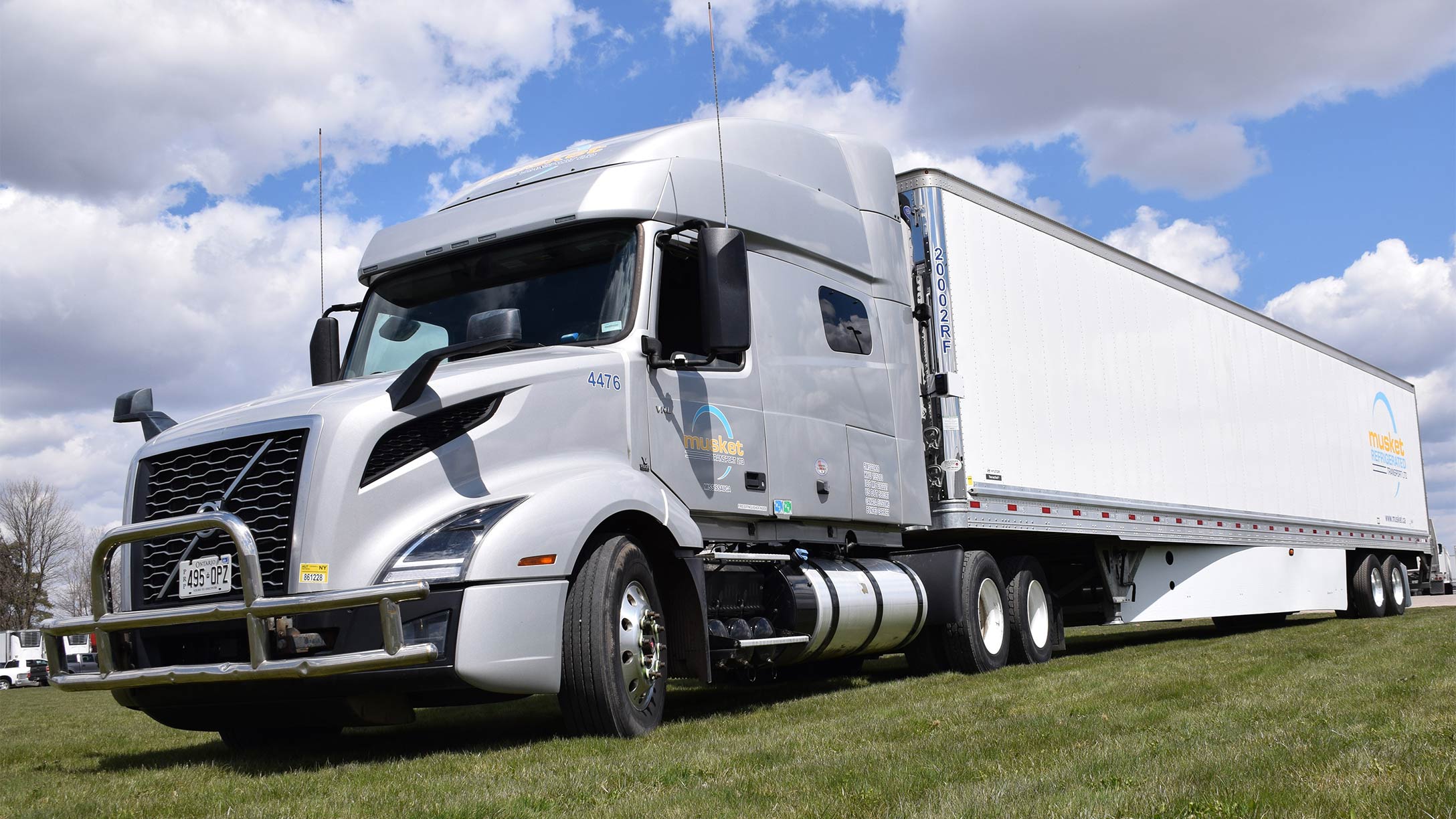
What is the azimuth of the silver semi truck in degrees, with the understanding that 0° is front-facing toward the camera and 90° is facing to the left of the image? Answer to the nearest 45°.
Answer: approximately 45°

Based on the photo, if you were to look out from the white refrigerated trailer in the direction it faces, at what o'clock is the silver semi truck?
The silver semi truck is roughly at 11 o'clock from the white refrigerated trailer.

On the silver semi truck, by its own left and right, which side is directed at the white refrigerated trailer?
back
